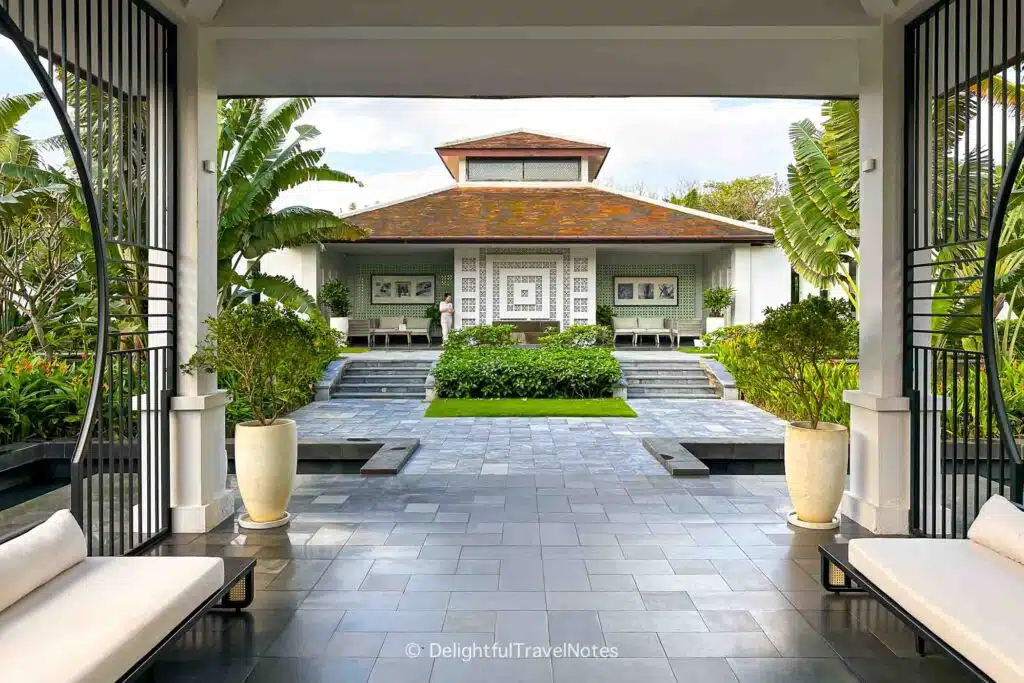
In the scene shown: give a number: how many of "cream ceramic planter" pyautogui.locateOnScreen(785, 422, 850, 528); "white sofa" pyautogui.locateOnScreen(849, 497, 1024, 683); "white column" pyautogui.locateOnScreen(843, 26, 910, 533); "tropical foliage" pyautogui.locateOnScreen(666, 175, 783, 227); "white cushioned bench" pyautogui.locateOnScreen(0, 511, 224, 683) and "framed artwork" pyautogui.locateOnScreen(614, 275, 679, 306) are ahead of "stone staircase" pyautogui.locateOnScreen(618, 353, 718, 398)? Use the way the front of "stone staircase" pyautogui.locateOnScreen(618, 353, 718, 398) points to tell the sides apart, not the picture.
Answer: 4

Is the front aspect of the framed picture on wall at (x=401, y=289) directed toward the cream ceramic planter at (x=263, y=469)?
yes

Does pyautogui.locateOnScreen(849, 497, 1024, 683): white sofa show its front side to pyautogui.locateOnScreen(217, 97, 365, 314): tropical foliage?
no

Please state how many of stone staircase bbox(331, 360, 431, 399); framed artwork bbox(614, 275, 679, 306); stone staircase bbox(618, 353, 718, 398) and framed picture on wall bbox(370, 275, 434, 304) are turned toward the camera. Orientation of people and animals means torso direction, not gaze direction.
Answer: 4

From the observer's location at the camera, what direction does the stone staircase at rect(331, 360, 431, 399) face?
facing the viewer

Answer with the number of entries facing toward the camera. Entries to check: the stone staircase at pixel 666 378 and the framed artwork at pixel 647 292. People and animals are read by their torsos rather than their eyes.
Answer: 2

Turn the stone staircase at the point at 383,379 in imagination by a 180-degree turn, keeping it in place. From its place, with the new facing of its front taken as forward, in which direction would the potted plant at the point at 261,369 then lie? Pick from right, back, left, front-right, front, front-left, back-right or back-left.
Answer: back

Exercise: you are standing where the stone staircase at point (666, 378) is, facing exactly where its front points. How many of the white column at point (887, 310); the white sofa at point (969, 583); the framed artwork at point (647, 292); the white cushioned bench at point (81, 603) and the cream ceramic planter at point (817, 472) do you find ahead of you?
4

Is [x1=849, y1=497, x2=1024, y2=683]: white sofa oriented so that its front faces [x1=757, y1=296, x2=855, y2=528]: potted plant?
no

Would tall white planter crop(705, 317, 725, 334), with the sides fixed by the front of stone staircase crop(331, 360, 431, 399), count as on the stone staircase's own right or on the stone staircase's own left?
on the stone staircase's own left

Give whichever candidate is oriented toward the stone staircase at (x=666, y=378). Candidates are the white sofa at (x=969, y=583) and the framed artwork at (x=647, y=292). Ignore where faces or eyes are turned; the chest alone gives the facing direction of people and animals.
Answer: the framed artwork

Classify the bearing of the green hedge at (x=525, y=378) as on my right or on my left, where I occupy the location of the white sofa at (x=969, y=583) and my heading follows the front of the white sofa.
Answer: on my right

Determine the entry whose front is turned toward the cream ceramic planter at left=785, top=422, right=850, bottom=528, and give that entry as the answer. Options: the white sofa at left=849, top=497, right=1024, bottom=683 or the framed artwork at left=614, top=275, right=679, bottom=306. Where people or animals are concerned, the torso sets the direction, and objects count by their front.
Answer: the framed artwork

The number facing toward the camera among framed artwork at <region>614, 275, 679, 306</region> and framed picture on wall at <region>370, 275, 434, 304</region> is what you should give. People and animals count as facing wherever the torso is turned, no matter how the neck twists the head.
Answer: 2

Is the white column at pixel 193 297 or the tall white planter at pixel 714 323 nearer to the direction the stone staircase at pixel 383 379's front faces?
the white column

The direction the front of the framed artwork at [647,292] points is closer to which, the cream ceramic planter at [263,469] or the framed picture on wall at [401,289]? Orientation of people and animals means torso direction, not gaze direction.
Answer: the cream ceramic planter

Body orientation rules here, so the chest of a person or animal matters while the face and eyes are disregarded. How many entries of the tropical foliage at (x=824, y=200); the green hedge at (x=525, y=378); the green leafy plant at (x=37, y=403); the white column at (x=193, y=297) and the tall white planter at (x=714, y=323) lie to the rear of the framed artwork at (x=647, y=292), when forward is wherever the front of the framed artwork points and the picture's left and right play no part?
0

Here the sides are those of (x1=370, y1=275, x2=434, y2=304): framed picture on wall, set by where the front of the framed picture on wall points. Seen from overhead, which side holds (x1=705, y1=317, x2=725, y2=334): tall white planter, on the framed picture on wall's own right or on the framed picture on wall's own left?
on the framed picture on wall's own left

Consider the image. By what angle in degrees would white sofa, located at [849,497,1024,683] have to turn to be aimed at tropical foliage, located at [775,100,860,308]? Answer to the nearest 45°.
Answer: approximately 135° to its right

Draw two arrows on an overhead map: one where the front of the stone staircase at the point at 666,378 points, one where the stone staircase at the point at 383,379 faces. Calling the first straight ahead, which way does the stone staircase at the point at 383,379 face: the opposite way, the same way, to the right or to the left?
the same way

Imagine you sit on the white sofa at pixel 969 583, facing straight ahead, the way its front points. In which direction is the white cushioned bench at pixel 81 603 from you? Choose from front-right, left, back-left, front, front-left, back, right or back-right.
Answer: front

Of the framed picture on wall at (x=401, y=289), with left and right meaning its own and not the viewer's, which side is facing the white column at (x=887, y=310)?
front

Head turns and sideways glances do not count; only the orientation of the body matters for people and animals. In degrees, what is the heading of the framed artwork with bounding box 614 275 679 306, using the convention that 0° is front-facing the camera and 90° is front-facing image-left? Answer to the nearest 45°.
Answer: approximately 0°
